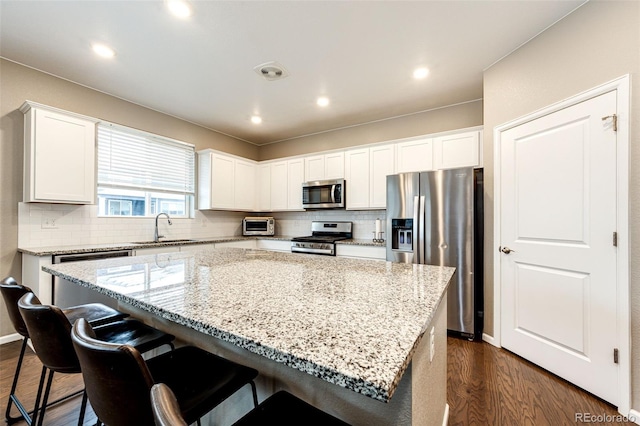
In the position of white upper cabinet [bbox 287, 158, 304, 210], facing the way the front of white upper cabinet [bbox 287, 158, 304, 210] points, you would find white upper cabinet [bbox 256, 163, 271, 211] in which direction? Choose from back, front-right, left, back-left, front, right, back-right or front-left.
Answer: right

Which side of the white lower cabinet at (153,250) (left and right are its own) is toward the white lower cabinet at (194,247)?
left

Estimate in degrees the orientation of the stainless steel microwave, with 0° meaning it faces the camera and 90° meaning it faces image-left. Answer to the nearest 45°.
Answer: approximately 45°

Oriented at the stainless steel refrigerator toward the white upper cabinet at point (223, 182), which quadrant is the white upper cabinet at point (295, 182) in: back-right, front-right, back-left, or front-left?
front-right

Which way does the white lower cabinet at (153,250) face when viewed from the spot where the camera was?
facing the viewer and to the right of the viewer

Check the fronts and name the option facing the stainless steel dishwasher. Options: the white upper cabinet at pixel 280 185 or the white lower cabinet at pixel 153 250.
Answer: the white upper cabinet

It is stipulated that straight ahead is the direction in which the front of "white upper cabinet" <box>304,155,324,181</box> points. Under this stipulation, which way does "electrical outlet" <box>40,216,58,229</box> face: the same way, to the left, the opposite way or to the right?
to the left

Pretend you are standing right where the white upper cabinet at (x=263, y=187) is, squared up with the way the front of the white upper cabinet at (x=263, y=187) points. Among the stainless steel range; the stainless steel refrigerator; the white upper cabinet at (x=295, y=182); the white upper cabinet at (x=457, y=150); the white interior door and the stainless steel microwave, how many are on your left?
6

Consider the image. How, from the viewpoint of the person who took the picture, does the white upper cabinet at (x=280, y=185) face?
facing the viewer and to the left of the viewer

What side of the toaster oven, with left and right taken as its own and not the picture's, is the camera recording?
front

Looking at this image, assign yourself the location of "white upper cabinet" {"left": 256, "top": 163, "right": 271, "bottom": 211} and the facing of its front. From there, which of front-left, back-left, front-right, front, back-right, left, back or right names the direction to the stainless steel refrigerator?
left

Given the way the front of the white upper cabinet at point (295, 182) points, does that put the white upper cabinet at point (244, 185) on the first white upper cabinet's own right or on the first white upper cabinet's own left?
on the first white upper cabinet's own right
